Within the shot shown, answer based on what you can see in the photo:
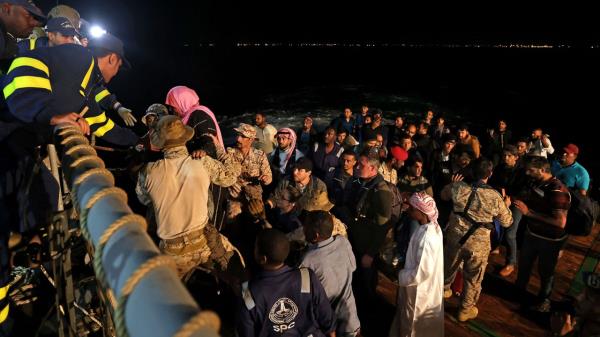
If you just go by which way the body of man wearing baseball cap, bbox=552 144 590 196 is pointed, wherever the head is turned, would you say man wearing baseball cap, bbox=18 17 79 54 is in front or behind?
in front

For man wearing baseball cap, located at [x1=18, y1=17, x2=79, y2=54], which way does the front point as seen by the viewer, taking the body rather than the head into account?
to the viewer's right

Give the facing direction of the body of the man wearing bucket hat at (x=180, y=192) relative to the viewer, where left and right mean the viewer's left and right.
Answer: facing away from the viewer

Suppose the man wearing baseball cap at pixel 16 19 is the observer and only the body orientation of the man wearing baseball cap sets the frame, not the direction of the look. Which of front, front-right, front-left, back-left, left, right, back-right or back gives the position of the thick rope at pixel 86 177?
right

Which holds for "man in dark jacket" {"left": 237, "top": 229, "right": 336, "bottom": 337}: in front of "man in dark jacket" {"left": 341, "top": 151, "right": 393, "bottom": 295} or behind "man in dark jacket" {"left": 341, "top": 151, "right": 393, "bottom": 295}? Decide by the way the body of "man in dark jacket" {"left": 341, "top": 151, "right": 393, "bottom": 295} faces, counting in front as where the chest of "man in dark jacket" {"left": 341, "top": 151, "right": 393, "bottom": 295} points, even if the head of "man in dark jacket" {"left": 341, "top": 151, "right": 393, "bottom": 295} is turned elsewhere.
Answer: in front

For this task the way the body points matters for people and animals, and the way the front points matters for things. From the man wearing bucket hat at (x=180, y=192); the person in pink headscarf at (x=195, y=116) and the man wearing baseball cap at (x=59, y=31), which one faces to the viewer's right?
the man wearing baseball cap

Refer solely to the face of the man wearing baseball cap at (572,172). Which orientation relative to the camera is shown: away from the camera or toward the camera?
toward the camera

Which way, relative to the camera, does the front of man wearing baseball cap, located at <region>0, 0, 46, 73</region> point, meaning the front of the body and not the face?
to the viewer's right

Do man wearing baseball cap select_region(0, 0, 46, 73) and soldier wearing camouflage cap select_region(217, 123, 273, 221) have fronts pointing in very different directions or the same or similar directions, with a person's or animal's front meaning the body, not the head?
very different directions

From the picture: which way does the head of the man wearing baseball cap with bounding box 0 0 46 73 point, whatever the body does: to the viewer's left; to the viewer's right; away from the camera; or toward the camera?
to the viewer's right

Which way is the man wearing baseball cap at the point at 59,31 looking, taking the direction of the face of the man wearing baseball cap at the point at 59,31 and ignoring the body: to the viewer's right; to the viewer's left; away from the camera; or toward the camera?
to the viewer's right

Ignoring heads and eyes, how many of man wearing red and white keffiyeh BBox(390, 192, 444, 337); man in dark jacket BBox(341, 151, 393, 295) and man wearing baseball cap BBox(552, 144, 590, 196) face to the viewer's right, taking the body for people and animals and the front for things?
0

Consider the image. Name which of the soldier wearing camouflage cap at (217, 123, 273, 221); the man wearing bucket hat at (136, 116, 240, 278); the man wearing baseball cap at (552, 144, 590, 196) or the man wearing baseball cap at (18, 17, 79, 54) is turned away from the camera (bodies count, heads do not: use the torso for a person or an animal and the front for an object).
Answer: the man wearing bucket hat
